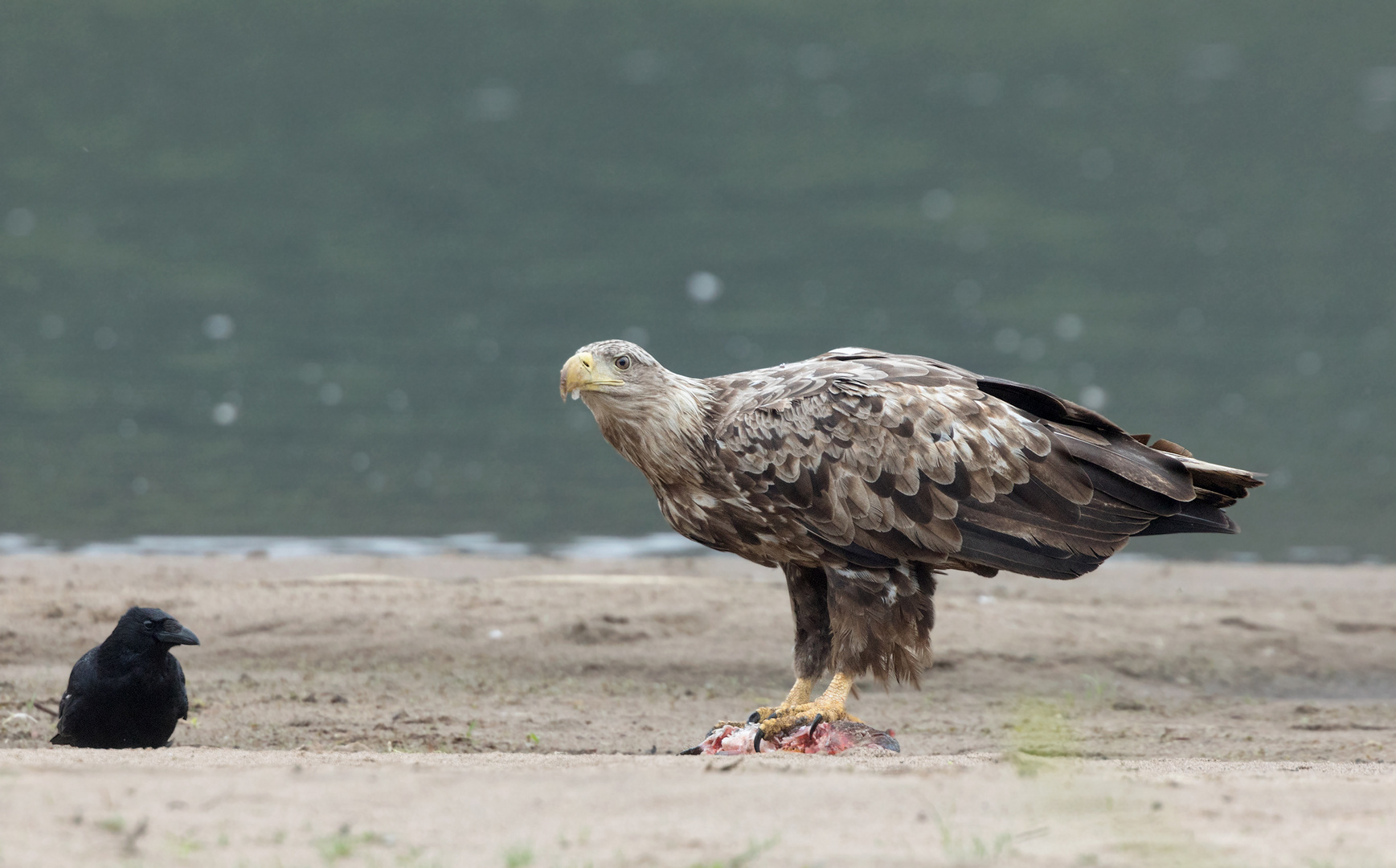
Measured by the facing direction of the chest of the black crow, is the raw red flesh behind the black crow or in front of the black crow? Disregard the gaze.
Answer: in front

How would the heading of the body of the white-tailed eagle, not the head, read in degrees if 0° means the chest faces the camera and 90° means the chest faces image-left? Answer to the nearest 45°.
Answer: approximately 90°

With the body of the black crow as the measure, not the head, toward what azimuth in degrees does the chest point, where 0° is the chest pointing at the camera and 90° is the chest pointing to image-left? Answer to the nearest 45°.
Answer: approximately 315°

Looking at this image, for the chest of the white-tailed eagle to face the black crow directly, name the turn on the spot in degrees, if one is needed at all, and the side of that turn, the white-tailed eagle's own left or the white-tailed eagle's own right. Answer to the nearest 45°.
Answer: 0° — it already faces it

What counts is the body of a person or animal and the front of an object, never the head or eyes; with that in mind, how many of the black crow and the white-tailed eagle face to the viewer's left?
1

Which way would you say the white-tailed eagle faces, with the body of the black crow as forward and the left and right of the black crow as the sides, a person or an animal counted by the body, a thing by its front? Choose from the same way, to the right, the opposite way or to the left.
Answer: the opposite way

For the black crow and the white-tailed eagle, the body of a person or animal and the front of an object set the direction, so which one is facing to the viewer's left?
the white-tailed eagle

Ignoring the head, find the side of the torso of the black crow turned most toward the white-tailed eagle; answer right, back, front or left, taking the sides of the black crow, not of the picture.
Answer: left
